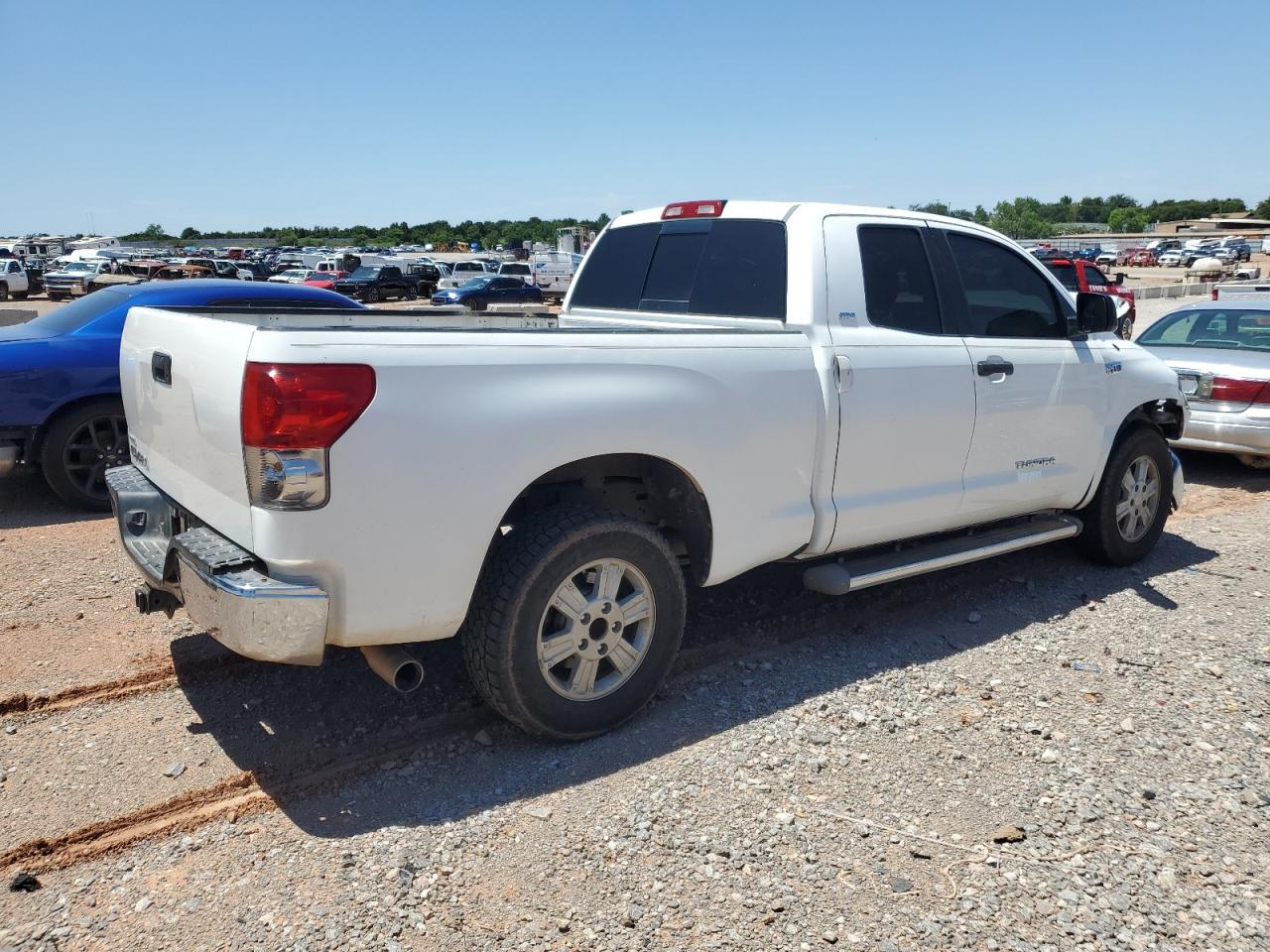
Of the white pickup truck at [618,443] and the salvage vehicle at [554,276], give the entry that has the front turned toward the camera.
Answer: the salvage vehicle

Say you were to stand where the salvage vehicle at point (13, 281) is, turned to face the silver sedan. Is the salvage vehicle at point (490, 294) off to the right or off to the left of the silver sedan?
left

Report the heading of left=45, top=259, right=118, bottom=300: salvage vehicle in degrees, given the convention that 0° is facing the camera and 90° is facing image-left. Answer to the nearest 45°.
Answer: approximately 45°

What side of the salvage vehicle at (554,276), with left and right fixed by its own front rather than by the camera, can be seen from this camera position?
front

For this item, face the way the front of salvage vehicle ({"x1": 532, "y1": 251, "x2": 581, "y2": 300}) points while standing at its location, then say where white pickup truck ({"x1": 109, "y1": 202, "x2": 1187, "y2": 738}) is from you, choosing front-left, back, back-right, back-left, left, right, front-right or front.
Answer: back

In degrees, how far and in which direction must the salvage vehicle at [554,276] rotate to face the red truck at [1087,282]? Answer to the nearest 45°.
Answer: approximately 45° to its left

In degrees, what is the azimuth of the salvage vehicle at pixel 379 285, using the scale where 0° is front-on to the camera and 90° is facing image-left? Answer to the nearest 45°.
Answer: approximately 45°

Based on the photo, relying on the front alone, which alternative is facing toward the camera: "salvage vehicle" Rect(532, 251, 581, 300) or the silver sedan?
the salvage vehicle

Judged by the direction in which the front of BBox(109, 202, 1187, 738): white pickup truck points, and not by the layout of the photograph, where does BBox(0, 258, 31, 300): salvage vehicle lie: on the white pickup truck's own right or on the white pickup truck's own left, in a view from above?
on the white pickup truck's own left

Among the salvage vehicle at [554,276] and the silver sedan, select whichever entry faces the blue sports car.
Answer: the salvage vehicle

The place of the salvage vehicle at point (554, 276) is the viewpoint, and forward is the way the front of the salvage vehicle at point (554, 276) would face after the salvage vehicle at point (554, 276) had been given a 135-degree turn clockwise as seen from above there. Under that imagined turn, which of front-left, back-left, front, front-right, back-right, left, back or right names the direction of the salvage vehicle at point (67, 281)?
front-left

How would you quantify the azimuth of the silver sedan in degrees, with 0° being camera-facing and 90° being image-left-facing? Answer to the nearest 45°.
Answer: approximately 225°

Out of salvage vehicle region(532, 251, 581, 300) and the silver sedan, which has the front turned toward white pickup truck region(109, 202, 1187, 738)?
the salvage vehicle

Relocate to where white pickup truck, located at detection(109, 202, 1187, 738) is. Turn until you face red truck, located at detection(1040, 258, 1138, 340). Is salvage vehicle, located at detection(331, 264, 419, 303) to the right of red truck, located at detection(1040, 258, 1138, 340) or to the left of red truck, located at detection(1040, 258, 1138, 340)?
left

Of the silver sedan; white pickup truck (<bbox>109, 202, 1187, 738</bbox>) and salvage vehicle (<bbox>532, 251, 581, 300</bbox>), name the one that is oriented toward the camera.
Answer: the salvage vehicle

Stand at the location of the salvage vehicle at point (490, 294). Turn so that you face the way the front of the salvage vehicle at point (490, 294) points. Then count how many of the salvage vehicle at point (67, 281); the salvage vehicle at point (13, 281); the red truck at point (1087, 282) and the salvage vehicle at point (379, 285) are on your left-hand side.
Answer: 1

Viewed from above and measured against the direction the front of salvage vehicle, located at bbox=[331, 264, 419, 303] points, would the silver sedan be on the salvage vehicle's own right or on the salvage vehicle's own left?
on the salvage vehicle's own left
